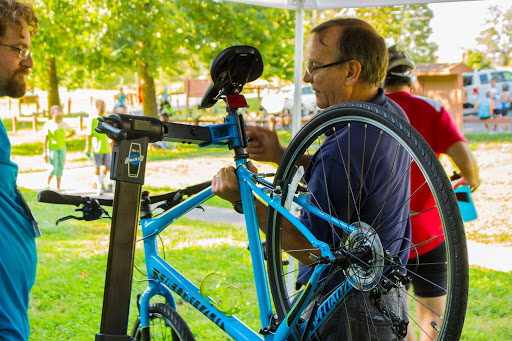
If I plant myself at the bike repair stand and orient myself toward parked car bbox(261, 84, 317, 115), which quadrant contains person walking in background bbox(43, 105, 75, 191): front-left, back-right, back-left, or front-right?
front-left

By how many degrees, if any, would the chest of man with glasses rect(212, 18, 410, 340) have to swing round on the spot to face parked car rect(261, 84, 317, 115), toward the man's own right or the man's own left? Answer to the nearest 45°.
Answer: approximately 90° to the man's own right

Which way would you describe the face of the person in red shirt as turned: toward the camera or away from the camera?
away from the camera

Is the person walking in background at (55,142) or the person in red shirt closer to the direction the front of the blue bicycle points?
the person walking in background

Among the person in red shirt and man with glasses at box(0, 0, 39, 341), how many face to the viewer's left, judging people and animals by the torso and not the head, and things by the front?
0

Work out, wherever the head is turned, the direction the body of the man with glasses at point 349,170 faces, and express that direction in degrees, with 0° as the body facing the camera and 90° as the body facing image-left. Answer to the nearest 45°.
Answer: approximately 90°

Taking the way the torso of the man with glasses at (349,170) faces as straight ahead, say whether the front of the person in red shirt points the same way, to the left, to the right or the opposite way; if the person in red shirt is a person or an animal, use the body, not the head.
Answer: to the right

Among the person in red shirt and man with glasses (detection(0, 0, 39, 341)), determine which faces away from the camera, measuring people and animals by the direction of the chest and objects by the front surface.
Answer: the person in red shirt

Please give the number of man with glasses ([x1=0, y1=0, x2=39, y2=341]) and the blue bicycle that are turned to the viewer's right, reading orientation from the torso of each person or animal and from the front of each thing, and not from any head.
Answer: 1

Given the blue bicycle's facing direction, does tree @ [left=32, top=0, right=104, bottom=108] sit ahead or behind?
ahead

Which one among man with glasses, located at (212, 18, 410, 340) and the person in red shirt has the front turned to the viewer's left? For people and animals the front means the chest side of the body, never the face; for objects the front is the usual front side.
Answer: the man with glasses

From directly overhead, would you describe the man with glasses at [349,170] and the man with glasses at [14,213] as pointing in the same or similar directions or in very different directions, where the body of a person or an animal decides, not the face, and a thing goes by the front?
very different directions

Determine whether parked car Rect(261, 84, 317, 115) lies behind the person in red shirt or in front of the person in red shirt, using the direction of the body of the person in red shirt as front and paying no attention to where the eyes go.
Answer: in front

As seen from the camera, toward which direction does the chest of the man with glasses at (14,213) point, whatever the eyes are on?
to the viewer's right

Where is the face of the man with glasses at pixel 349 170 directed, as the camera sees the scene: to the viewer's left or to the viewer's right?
to the viewer's left

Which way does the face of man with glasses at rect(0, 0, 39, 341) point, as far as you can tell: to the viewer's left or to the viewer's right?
to the viewer's right
